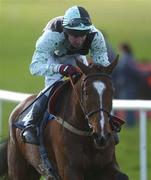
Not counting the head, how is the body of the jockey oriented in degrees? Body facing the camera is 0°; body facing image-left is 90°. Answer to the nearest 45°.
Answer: approximately 315°

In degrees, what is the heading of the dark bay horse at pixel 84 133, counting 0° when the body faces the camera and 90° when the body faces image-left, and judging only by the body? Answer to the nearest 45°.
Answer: approximately 315°
